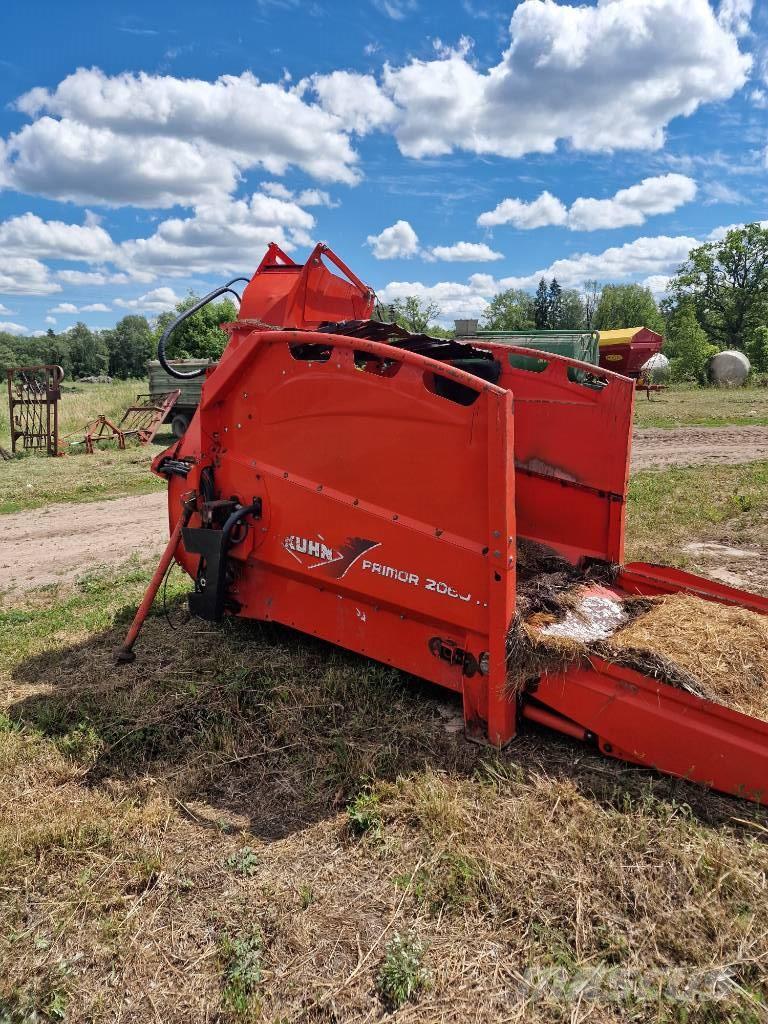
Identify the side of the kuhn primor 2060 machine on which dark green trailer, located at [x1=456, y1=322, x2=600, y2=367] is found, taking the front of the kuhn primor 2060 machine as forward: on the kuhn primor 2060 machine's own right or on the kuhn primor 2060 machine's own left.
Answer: on the kuhn primor 2060 machine's own right

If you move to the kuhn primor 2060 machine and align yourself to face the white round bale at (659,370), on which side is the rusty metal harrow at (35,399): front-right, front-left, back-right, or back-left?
front-left

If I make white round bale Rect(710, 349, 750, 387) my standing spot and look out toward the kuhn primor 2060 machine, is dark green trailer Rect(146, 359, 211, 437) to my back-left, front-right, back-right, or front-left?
front-right

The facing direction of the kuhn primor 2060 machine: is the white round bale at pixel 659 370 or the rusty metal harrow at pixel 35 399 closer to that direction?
the rusty metal harrow

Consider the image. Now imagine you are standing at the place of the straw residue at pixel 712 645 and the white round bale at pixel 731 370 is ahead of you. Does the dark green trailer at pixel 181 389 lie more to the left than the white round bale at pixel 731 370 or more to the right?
left

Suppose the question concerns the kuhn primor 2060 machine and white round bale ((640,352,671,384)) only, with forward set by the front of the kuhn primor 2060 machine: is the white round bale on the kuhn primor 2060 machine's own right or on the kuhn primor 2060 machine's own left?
on the kuhn primor 2060 machine's own right

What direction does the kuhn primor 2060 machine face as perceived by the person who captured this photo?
facing away from the viewer and to the left of the viewer

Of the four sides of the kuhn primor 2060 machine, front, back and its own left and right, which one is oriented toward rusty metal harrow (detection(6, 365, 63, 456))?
front

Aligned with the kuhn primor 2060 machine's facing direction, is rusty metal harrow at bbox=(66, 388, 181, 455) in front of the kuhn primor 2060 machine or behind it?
in front
